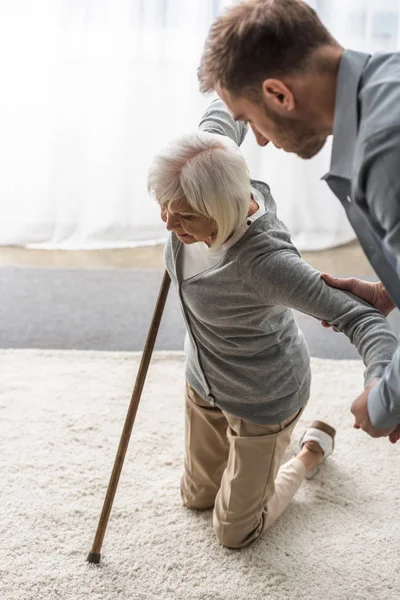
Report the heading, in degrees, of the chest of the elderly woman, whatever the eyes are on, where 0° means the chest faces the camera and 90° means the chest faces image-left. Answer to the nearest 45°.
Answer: approximately 45°

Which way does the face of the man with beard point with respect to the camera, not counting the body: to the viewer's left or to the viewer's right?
to the viewer's left

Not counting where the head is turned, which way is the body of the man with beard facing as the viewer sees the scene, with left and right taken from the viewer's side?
facing to the left of the viewer

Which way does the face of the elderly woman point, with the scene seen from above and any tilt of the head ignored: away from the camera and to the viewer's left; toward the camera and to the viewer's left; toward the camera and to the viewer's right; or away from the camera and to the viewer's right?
toward the camera and to the viewer's left

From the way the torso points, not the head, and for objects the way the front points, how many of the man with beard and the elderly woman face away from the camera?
0
